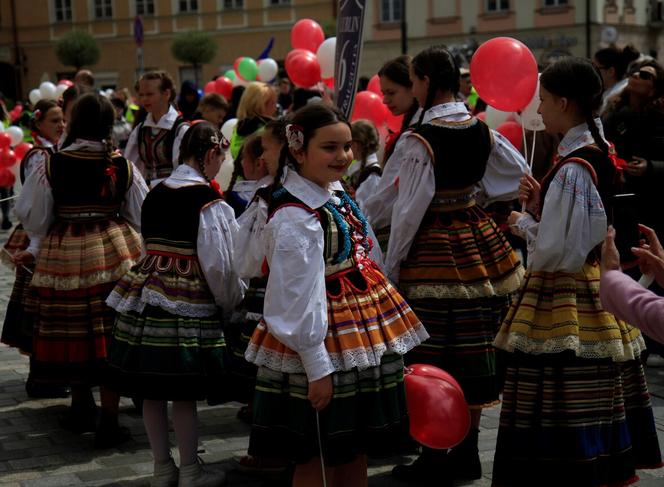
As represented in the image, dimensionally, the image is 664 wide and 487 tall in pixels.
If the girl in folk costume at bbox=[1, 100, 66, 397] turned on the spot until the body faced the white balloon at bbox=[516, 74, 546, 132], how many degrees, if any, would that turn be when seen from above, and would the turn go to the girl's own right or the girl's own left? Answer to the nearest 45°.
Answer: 0° — they already face it

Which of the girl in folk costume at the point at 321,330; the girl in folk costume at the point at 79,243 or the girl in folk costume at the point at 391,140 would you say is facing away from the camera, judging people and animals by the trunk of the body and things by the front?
the girl in folk costume at the point at 79,243

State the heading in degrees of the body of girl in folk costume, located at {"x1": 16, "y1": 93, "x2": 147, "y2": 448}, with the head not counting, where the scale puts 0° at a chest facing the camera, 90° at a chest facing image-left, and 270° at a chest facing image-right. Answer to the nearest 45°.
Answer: approximately 180°

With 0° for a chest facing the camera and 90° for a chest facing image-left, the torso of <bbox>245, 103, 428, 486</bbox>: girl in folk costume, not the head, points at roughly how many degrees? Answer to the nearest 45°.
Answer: approximately 315°

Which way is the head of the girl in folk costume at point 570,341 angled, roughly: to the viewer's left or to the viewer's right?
to the viewer's left

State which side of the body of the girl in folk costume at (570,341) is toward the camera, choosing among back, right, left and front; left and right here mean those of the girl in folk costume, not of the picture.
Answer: left

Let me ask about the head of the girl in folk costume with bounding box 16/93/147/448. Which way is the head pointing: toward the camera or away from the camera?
away from the camera

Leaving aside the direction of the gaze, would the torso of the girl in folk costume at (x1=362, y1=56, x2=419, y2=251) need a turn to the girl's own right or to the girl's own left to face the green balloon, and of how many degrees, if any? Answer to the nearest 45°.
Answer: approximately 90° to the girl's own right

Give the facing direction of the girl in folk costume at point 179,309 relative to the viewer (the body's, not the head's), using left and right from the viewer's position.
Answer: facing away from the viewer and to the right of the viewer

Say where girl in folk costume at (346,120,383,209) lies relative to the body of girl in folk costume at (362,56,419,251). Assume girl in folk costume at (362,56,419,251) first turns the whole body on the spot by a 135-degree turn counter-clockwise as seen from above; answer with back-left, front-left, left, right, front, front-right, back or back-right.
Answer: back-left

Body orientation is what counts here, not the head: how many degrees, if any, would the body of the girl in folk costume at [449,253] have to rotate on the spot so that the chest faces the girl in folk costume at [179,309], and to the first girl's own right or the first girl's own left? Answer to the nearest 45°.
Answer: approximately 45° to the first girl's own left

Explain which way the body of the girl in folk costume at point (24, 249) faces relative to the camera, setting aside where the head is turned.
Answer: to the viewer's right

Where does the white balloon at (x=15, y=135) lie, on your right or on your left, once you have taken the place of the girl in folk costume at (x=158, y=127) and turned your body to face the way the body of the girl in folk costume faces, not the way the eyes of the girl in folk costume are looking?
on your right

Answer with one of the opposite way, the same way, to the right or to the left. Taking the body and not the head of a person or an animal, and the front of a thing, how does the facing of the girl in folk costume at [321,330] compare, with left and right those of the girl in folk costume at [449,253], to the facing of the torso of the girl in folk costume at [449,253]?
the opposite way
